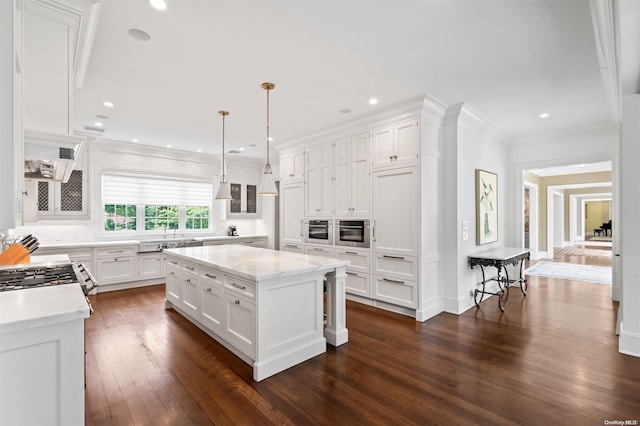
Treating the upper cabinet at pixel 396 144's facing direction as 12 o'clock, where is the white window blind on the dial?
The white window blind is roughly at 2 o'clock from the upper cabinet.

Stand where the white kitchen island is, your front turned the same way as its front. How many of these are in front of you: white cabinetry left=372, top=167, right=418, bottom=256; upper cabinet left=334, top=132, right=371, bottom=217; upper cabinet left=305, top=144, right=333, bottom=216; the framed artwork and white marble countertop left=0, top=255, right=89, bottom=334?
1

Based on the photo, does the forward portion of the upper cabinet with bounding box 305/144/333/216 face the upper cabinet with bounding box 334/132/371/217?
no

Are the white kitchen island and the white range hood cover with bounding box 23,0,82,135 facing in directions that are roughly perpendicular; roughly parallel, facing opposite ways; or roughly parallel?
roughly parallel, facing opposite ways

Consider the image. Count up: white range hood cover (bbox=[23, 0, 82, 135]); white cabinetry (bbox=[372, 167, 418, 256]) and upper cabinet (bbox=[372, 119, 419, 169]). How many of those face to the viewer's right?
1

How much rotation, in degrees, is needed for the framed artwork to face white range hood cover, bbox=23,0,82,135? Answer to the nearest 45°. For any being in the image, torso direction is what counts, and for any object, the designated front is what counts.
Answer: approximately 90° to its right

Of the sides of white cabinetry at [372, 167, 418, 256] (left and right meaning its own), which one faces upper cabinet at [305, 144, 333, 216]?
right

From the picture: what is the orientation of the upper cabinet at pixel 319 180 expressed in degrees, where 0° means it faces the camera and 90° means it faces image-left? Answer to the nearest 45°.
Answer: approximately 45°

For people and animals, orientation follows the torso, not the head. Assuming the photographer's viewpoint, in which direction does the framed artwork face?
facing the viewer and to the right of the viewer

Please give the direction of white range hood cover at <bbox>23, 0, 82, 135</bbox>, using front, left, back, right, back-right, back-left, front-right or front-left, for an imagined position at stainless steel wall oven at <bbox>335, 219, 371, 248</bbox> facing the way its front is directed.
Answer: front

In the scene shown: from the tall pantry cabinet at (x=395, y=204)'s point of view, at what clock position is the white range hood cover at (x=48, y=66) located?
The white range hood cover is roughly at 12 o'clock from the tall pantry cabinet.

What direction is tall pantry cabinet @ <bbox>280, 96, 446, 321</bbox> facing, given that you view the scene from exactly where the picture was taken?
facing the viewer and to the left of the viewer

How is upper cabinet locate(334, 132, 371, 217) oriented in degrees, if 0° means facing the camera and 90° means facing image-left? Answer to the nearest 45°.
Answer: approximately 45°

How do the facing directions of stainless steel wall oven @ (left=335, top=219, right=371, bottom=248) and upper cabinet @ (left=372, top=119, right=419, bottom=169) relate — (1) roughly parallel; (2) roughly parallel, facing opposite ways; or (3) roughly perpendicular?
roughly parallel

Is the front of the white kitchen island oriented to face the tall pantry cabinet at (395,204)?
no

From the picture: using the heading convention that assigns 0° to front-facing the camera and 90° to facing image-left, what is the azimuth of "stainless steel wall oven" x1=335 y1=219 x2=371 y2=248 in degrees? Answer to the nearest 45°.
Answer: approximately 45°

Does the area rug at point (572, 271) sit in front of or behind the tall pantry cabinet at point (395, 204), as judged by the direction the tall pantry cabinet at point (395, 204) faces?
behind

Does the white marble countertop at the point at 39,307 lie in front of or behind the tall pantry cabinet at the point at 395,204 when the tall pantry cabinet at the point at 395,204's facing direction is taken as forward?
in front

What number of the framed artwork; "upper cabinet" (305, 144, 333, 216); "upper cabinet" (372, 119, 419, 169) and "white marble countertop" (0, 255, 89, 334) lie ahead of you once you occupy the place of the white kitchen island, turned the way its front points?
1
